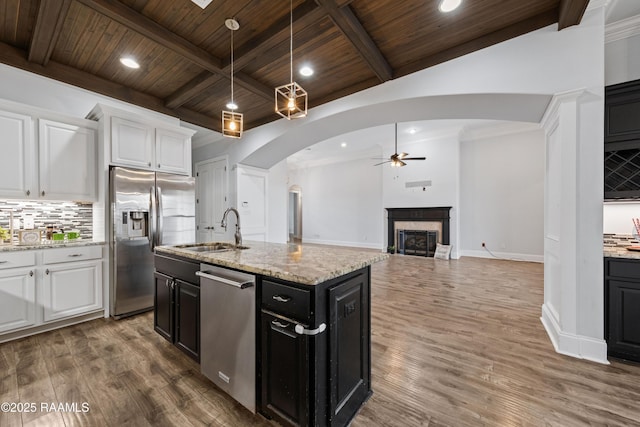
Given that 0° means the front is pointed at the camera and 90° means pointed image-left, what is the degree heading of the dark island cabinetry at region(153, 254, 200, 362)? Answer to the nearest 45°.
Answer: approximately 45°

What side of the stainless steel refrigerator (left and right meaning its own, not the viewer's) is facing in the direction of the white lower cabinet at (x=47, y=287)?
right

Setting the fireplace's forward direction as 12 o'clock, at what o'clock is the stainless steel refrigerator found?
The stainless steel refrigerator is roughly at 1 o'clock from the fireplace.

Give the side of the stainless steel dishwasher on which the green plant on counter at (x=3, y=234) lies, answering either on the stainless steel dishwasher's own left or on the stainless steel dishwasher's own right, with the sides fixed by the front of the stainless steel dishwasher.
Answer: on the stainless steel dishwasher's own right

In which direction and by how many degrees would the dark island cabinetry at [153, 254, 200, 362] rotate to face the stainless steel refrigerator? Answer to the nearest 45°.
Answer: approximately 135° to its right

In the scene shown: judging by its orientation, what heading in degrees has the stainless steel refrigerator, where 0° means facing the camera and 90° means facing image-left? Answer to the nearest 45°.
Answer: approximately 0°

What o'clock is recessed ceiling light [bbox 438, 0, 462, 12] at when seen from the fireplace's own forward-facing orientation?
The recessed ceiling light is roughly at 12 o'clock from the fireplace.

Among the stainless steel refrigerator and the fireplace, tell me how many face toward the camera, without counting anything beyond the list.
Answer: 2

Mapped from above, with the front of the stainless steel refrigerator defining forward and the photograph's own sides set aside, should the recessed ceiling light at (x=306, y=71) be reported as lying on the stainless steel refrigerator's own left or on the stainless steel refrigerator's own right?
on the stainless steel refrigerator's own left

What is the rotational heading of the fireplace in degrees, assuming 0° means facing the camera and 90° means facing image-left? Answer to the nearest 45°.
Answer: approximately 0°
